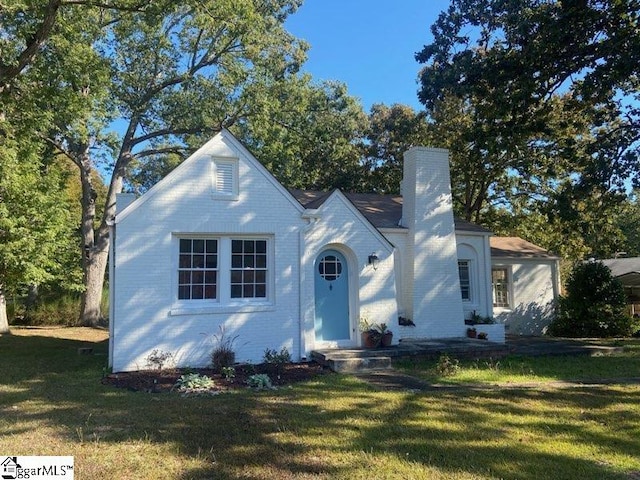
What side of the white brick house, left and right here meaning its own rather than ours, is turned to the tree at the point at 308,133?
back

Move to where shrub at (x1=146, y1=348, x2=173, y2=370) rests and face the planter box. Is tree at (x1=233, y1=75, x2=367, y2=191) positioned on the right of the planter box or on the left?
left

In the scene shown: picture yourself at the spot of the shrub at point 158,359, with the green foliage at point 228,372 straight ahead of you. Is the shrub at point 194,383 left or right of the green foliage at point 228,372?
right

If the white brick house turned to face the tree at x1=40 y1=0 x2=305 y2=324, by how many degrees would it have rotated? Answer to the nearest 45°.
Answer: approximately 135° to its right

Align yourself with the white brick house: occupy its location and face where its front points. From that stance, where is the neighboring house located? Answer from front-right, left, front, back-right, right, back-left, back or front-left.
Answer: back-left

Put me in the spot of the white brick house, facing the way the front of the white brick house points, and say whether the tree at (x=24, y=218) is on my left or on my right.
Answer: on my right

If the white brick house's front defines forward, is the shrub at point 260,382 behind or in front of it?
in front

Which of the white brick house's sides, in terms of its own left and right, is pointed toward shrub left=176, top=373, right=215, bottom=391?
front

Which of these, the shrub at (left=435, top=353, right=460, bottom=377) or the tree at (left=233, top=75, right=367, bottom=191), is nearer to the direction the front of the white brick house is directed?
the shrub

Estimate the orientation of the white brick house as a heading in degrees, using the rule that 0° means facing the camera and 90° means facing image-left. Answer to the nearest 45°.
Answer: approximately 0°
